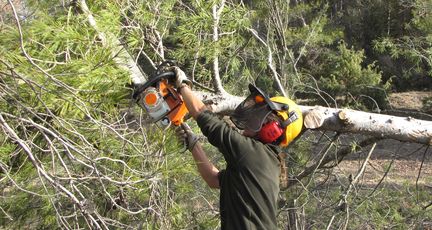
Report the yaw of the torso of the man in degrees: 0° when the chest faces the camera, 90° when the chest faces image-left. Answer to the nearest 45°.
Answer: approximately 90°

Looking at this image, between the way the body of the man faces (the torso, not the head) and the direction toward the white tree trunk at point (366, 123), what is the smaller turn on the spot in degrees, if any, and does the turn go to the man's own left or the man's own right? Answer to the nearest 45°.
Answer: approximately 135° to the man's own right
